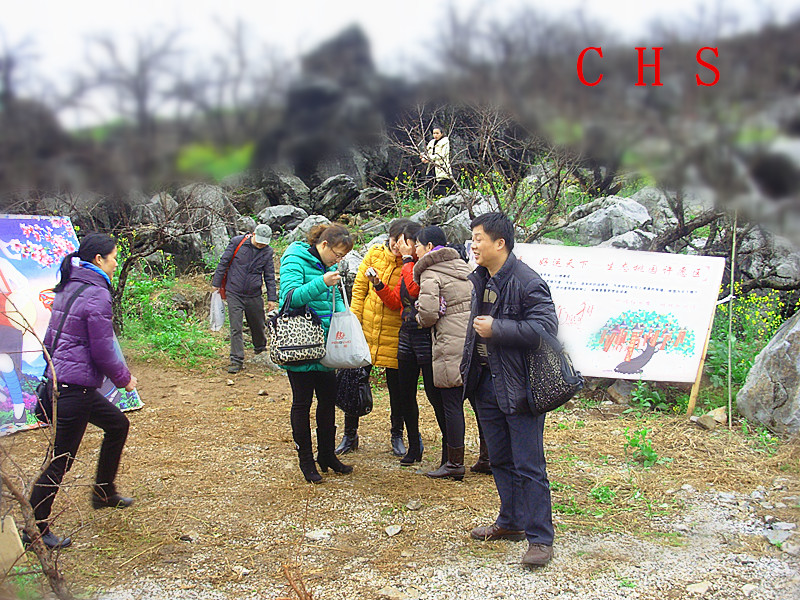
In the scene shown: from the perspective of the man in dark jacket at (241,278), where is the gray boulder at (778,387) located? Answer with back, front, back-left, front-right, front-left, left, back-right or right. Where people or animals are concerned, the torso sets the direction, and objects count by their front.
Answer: front-left

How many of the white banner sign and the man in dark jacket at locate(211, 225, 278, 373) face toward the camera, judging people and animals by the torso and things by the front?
2

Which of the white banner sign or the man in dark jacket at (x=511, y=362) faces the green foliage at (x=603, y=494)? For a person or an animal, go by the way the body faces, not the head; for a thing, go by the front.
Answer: the white banner sign

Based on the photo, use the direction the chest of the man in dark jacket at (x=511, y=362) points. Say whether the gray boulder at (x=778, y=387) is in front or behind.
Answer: behind

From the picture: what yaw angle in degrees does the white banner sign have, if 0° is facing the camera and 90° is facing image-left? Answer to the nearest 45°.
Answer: approximately 0°

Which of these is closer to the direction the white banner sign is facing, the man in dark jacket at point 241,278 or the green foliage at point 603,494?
the green foliage

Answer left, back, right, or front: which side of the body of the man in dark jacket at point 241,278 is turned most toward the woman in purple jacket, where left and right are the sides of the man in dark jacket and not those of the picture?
front
